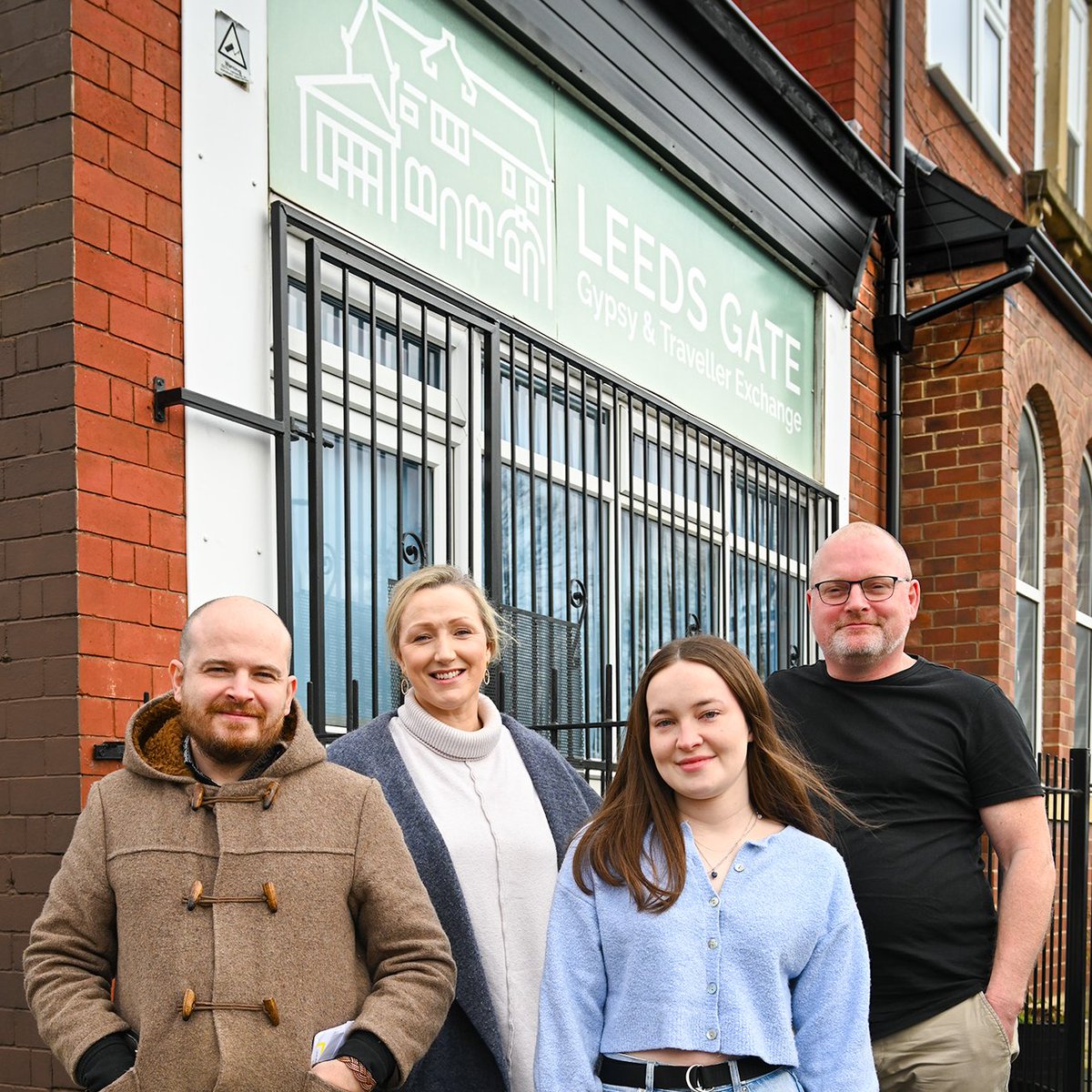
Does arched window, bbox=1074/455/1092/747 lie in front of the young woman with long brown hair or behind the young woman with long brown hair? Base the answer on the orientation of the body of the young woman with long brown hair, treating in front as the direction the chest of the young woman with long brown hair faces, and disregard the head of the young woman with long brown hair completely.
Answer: behind

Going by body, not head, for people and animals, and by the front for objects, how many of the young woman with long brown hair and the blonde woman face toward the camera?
2
